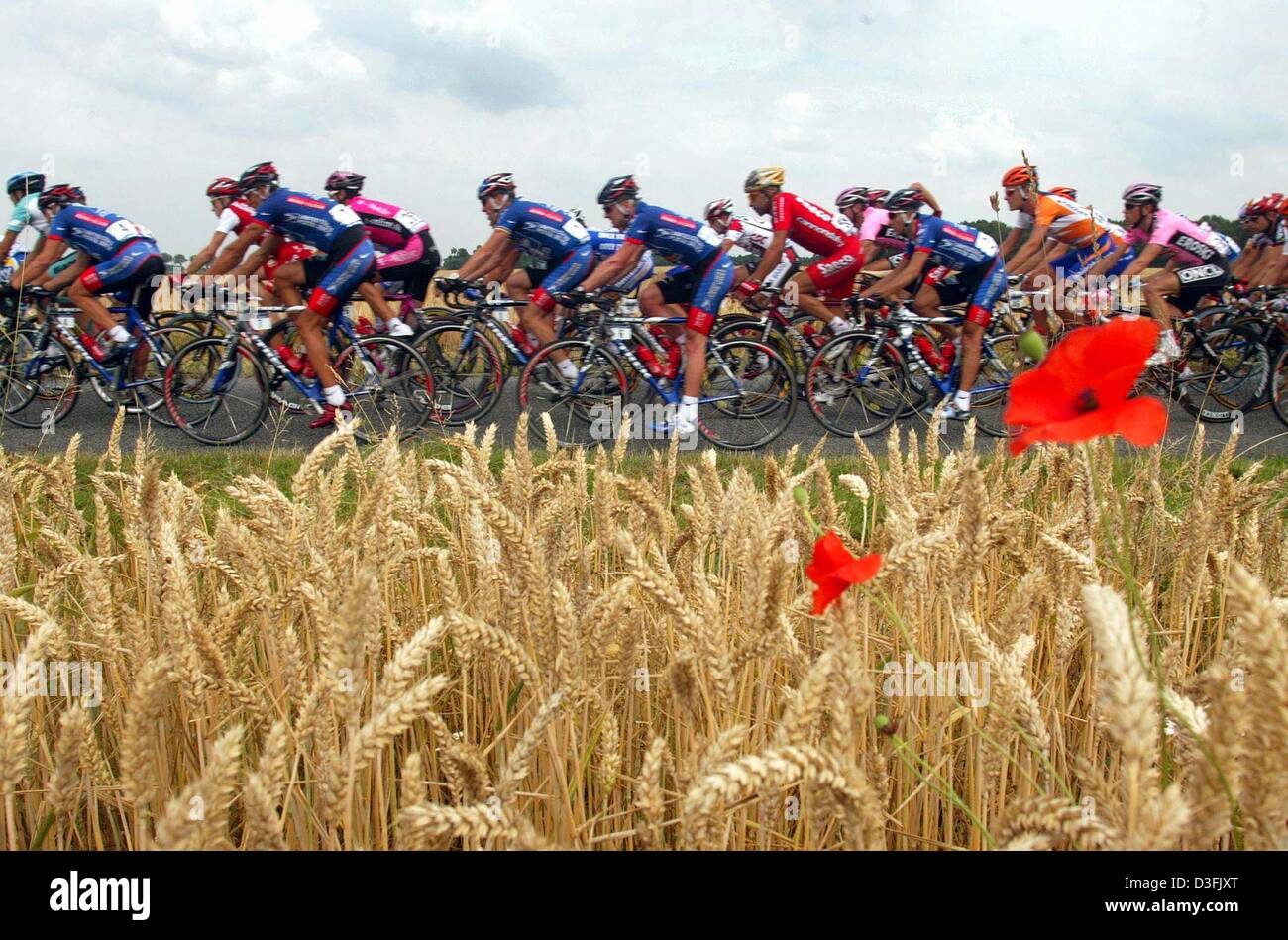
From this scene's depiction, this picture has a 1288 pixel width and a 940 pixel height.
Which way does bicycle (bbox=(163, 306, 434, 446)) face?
to the viewer's left

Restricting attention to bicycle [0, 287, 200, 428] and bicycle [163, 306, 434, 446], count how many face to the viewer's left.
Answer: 2

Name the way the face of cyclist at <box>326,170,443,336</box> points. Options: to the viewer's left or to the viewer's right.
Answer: to the viewer's left

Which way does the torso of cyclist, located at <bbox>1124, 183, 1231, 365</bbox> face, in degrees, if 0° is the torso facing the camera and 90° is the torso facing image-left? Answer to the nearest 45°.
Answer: approximately 90°

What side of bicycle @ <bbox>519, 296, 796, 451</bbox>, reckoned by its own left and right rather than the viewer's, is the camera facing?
left

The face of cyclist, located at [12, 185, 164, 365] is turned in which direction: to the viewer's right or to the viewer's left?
to the viewer's left

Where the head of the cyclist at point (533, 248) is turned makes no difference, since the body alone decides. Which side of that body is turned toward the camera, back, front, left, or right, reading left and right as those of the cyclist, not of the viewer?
left
